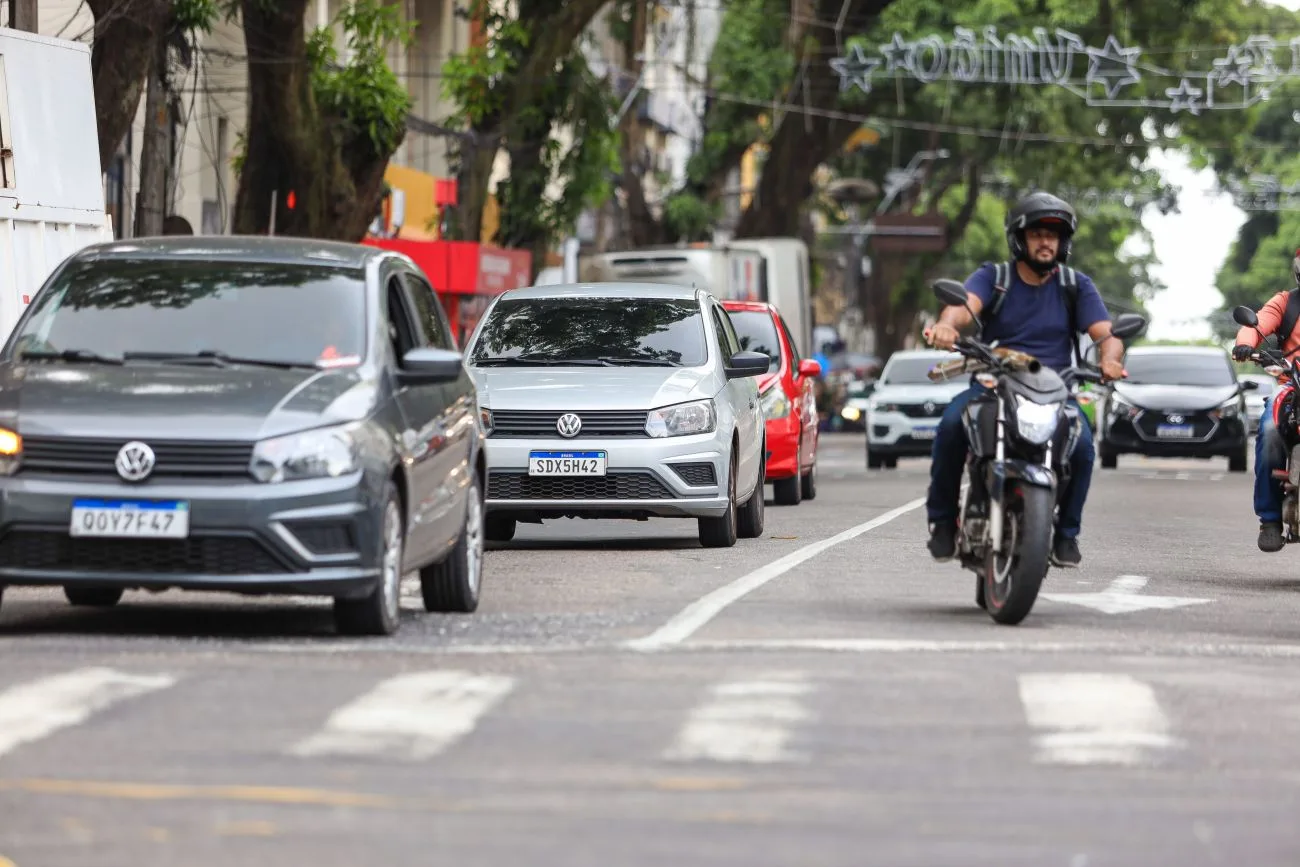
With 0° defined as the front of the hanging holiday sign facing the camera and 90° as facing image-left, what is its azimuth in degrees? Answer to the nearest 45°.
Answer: approximately 180°

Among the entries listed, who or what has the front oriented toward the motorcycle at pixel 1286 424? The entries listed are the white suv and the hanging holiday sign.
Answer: the white suv

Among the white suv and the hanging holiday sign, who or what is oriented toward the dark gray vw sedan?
the white suv

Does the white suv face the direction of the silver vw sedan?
yes

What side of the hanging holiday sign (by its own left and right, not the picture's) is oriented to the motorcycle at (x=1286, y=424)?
back

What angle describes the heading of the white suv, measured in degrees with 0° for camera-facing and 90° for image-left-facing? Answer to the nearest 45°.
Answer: approximately 0°

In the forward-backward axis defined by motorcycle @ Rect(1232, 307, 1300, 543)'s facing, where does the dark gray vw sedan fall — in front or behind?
in front

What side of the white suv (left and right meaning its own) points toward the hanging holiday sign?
back

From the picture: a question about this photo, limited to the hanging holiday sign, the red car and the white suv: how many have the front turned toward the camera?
2
